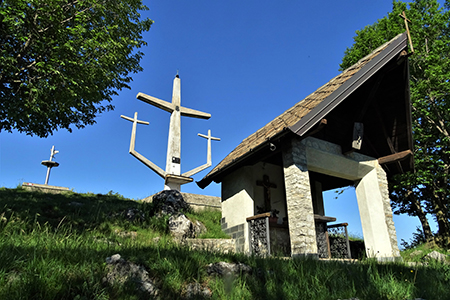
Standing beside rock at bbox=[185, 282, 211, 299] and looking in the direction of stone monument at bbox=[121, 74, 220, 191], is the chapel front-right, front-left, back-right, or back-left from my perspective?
front-right

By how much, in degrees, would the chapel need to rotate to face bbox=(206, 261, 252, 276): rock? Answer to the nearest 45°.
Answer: approximately 45° to its right

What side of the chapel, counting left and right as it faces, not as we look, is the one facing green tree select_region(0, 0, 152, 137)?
right

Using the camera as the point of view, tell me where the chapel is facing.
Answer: facing the viewer and to the right of the viewer

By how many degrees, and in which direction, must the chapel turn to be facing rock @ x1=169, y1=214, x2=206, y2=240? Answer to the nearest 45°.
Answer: approximately 135° to its right

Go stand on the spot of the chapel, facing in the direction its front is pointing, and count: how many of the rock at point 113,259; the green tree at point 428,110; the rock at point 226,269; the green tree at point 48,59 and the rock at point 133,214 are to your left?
1

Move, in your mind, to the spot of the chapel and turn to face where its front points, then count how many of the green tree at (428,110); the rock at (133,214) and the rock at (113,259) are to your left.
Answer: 1

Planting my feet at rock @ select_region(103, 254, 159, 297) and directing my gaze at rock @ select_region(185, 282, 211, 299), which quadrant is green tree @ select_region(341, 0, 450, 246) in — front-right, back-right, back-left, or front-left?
front-left

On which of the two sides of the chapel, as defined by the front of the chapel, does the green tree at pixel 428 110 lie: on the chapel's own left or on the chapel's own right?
on the chapel's own left
